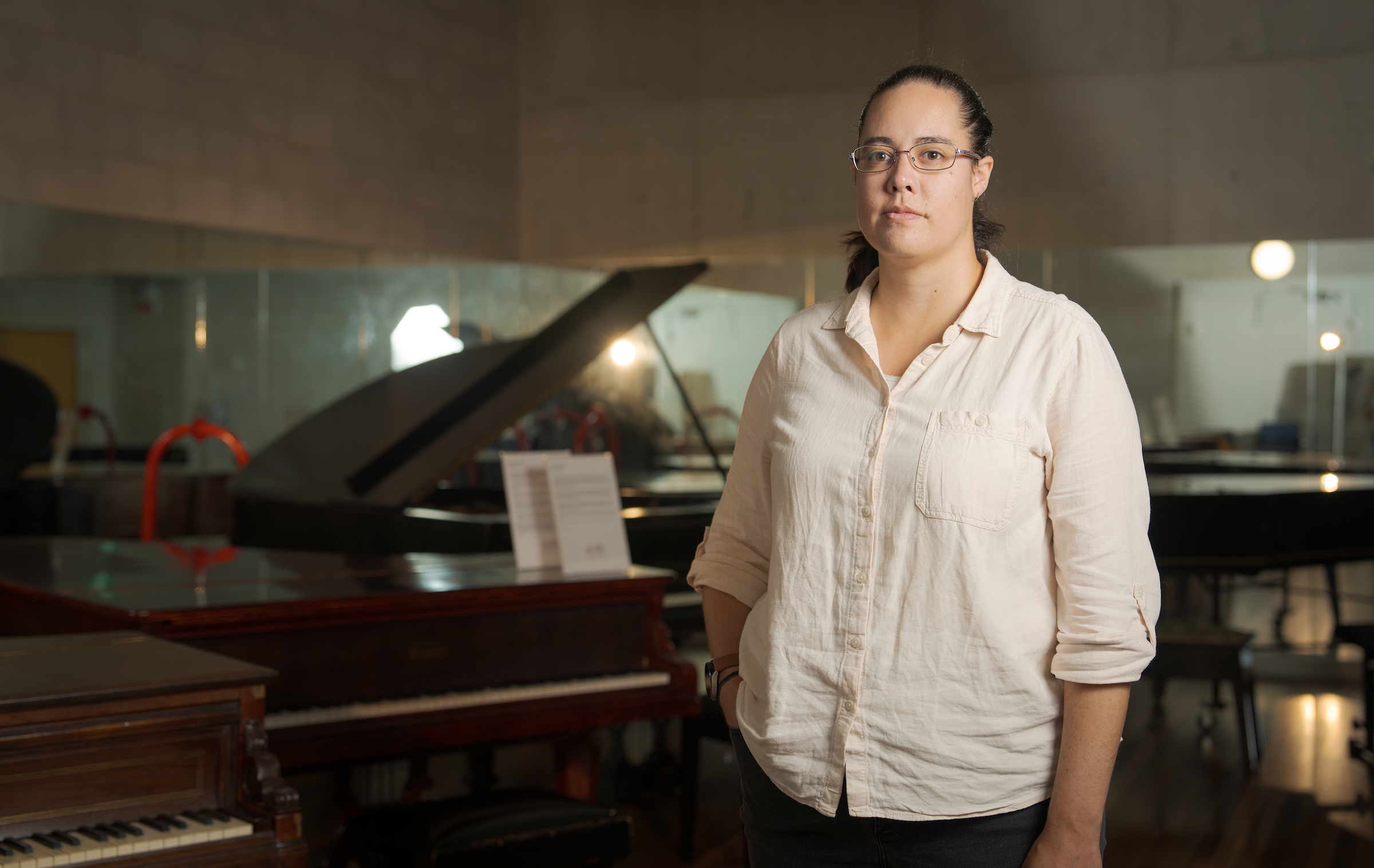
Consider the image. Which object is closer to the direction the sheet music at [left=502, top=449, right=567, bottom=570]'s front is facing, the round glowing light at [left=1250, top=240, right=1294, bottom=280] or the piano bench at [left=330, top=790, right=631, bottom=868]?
the piano bench

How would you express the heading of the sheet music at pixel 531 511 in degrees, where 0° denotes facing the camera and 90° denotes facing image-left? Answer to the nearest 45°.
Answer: approximately 315°

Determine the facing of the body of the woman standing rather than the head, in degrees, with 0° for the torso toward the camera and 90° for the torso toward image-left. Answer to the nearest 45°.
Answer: approximately 45°

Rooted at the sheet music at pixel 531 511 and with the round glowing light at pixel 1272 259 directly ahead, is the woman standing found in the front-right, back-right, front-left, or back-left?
back-right

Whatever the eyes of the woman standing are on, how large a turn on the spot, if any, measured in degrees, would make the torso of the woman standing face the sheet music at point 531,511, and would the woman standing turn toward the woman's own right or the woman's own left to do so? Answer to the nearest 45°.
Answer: approximately 90° to the woman's own right

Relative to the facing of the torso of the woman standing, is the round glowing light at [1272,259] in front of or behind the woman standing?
behind

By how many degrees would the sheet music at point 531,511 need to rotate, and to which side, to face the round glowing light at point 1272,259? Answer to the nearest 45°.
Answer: approximately 90° to its left
